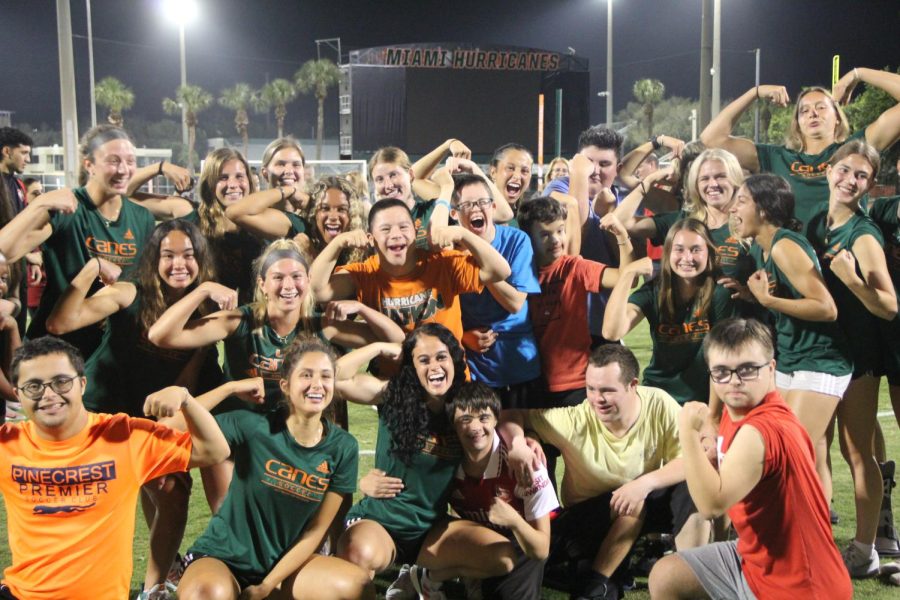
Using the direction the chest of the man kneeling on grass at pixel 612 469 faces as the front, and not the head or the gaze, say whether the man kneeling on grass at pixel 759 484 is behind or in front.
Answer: in front

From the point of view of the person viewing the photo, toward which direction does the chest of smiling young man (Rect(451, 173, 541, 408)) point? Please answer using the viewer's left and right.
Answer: facing the viewer and to the left of the viewer

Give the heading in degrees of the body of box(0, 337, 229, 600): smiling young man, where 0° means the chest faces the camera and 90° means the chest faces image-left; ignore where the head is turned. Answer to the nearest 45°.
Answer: approximately 0°

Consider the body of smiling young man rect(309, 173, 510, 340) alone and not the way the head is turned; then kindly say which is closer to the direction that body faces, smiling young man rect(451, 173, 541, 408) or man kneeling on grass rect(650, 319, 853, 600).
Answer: the man kneeling on grass

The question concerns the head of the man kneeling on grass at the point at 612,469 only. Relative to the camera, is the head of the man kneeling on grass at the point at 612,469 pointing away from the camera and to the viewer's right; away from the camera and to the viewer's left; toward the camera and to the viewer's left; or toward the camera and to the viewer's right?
toward the camera and to the viewer's left

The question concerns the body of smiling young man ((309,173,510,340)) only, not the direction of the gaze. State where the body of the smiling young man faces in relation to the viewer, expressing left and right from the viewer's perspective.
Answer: facing the viewer

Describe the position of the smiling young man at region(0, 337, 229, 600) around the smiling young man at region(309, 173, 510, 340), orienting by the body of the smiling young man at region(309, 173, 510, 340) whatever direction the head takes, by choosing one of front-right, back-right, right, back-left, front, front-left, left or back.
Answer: front-right

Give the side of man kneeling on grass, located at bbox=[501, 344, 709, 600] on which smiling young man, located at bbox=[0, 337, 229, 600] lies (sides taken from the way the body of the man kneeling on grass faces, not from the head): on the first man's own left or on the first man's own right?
on the first man's own right

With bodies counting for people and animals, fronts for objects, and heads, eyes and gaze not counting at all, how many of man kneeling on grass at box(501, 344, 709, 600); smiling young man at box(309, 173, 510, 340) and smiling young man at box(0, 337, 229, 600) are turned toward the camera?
3

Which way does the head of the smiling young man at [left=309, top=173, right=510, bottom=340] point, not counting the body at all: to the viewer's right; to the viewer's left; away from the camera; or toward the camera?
toward the camera

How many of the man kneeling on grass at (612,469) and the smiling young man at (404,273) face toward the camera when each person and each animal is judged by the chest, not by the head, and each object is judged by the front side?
2

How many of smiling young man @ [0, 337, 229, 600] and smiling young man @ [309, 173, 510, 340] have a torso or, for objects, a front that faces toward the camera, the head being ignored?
2

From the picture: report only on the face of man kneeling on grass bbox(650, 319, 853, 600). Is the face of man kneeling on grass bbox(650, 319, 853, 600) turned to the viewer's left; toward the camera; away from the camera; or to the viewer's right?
toward the camera

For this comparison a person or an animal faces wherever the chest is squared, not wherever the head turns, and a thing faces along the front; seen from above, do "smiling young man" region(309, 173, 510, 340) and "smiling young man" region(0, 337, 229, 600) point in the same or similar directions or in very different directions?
same or similar directions
